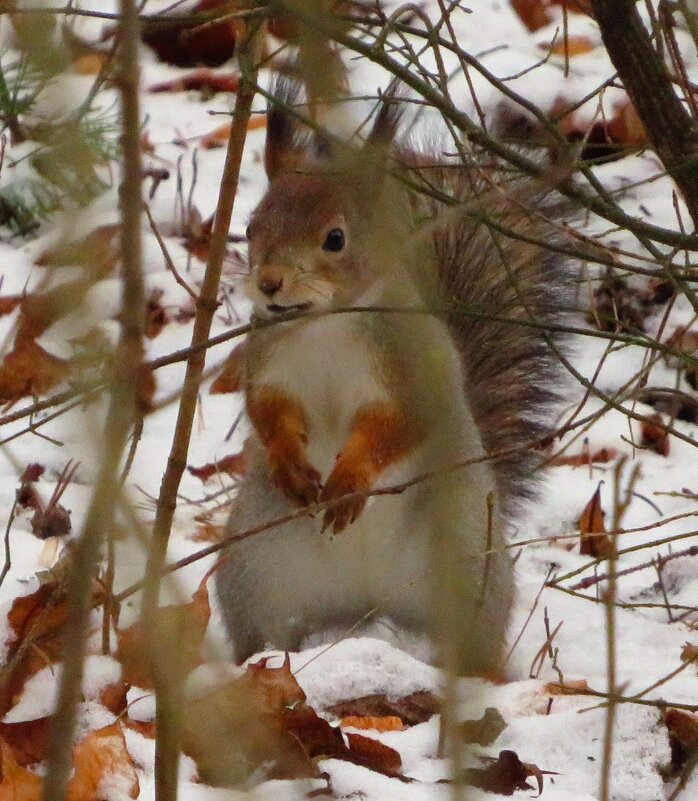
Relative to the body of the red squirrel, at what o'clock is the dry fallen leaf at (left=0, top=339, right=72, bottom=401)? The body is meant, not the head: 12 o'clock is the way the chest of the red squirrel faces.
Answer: The dry fallen leaf is roughly at 3 o'clock from the red squirrel.

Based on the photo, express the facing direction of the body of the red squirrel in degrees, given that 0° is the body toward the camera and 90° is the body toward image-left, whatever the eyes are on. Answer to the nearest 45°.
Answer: approximately 45°

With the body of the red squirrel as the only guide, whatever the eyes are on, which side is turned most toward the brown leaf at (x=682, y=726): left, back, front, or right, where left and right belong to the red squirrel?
left

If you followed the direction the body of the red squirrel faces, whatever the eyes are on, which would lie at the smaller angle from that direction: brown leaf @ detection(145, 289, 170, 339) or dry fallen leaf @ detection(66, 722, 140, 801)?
the dry fallen leaf

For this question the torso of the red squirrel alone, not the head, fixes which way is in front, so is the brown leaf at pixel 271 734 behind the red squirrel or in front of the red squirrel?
in front

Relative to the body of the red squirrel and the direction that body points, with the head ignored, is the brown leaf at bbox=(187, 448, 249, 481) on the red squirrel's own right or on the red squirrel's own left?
on the red squirrel's own right

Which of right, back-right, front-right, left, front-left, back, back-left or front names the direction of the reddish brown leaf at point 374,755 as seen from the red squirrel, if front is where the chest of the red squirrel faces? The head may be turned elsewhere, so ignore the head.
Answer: front-left

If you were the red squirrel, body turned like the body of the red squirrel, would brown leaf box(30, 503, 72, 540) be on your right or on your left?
on your right
